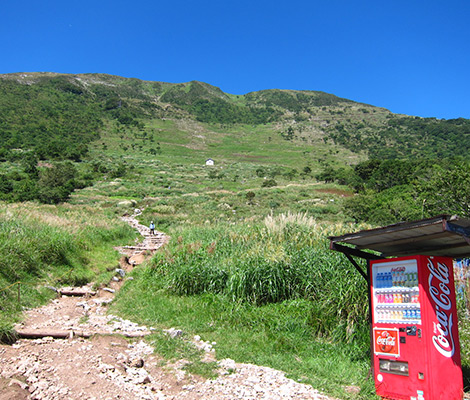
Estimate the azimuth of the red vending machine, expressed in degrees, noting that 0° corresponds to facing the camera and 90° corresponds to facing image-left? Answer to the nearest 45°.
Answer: approximately 45°
